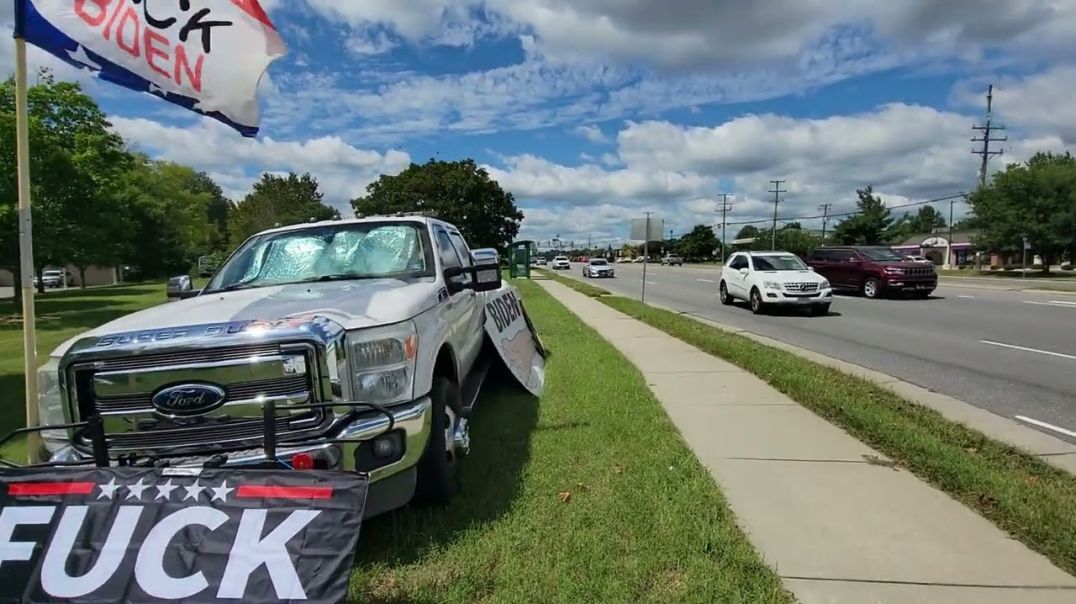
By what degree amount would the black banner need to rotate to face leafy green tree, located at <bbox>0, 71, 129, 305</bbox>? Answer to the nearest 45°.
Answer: approximately 180°

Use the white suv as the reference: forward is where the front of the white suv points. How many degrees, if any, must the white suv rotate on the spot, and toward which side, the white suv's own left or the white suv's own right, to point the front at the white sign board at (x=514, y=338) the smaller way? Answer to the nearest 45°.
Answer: approximately 45° to the white suv's own right

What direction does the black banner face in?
toward the camera

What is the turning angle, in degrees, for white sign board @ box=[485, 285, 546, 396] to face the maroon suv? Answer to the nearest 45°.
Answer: approximately 90° to its left

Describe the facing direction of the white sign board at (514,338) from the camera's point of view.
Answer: facing the viewer and to the right of the viewer

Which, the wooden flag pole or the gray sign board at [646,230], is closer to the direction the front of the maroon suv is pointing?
the wooden flag pole

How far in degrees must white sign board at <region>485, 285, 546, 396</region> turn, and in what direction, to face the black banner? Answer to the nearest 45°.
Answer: approximately 45° to its right

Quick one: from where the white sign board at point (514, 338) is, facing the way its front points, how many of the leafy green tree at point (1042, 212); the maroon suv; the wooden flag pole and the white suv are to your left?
3

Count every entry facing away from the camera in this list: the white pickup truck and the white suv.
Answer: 0

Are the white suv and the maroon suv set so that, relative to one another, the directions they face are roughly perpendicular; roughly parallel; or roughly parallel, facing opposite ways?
roughly parallel

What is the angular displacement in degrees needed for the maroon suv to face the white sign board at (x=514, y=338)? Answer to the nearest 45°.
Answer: approximately 45° to its right

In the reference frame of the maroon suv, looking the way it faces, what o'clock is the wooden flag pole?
The wooden flag pole is roughly at 2 o'clock from the maroon suv.

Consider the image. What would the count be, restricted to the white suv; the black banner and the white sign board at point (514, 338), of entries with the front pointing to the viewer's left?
0

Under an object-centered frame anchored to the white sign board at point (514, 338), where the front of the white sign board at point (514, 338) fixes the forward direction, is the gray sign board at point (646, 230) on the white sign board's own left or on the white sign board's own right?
on the white sign board's own left
